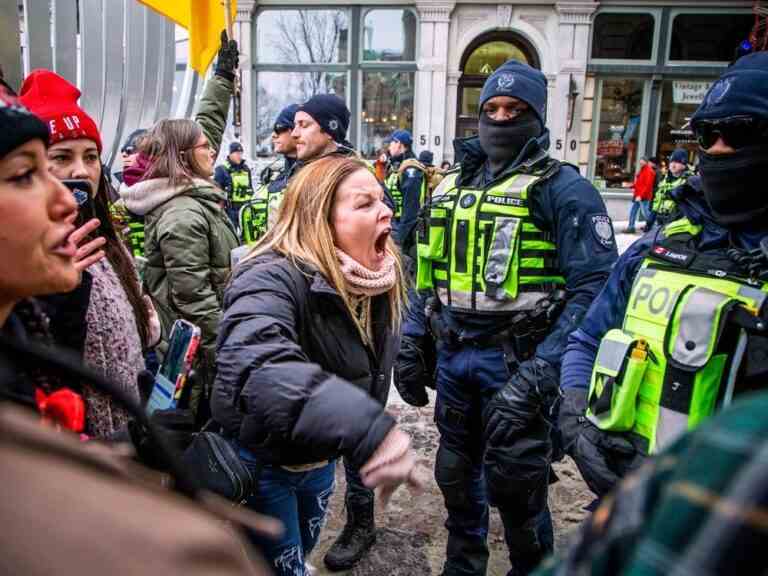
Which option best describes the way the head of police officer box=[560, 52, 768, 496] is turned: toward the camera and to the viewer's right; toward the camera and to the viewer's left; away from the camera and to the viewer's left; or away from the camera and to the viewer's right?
toward the camera and to the viewer's left

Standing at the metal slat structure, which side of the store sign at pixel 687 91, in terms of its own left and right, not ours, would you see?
front

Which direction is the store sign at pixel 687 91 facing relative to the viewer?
toward the camera

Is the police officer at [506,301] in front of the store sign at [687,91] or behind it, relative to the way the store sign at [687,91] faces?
in front

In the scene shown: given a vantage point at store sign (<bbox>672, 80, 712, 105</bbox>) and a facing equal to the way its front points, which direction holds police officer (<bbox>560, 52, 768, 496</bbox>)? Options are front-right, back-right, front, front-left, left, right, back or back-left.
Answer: front

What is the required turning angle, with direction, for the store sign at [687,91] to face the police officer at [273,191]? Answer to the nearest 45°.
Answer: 0° — it already faces them
